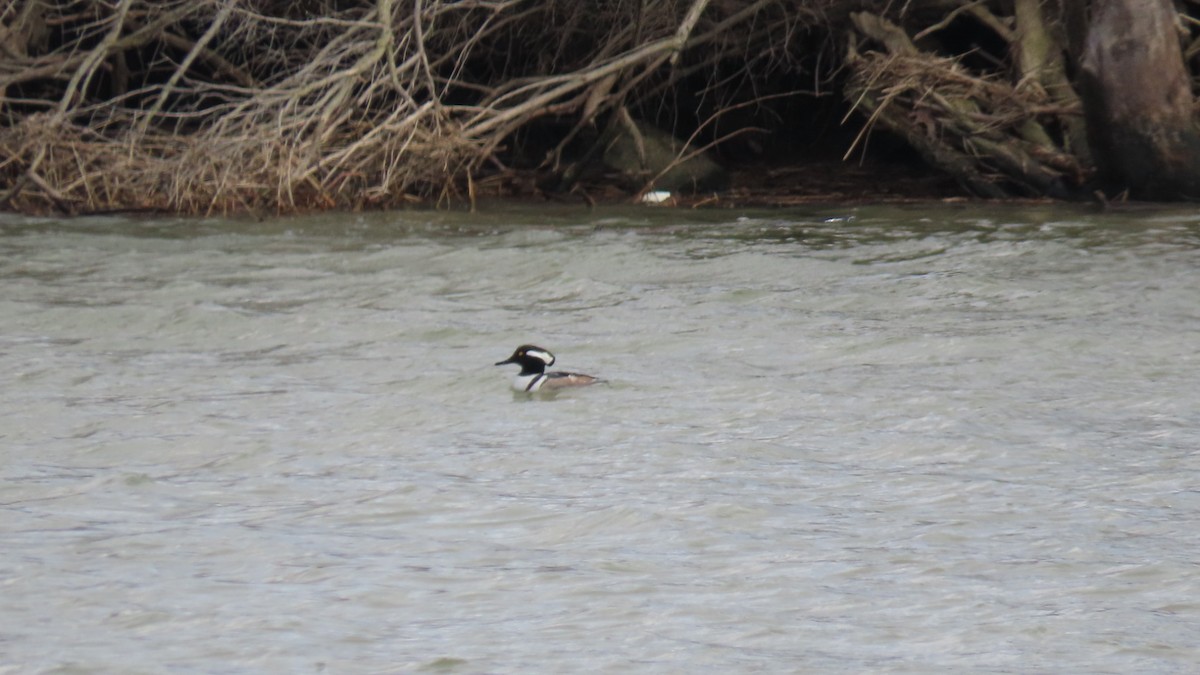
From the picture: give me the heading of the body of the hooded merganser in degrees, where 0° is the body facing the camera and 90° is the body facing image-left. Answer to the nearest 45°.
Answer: approximately 90°

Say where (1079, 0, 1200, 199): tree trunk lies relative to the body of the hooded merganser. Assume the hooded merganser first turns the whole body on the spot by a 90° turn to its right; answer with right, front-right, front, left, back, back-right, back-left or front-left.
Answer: front-right
